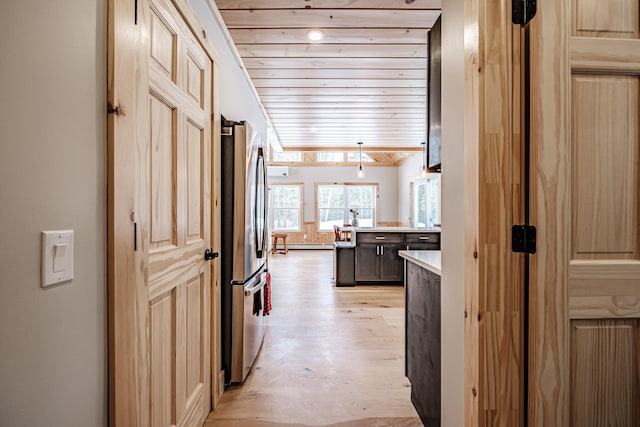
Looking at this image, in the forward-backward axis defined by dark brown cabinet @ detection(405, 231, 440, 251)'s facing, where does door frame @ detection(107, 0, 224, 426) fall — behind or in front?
in front

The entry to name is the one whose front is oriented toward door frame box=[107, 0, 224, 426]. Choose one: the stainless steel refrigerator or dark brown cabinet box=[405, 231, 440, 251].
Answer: the dark brown cabinet

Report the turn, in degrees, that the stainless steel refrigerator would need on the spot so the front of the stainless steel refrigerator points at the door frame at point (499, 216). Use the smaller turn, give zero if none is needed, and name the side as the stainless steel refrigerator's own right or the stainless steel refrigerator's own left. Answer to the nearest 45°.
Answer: approximately 45° to the stainless steel refrigerator's own right

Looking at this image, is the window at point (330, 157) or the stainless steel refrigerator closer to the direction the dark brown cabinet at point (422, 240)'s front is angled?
the stainless steel refrigerator

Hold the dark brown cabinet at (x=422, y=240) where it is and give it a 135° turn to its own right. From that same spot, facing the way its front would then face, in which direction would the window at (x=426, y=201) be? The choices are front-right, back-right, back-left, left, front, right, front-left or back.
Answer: front-right

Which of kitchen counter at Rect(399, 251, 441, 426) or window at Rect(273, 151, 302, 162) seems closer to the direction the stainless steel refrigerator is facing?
the kitchen counter

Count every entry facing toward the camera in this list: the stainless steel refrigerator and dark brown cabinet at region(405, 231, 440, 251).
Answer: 1

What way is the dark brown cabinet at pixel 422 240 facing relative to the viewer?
toward the camera

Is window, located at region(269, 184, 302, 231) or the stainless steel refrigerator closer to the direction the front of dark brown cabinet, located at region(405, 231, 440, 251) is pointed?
the stainless steel refrigerator

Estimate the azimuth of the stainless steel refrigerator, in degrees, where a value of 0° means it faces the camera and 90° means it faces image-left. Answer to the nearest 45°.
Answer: approximately 270°

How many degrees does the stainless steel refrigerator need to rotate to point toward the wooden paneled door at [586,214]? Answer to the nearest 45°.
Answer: approximately 45° to its right

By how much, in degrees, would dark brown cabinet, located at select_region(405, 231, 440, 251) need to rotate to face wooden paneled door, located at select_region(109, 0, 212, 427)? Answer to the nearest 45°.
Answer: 0° — it already faces it

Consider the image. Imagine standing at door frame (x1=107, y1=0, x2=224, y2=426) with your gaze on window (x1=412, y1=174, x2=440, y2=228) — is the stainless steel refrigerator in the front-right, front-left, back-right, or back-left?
front-left
